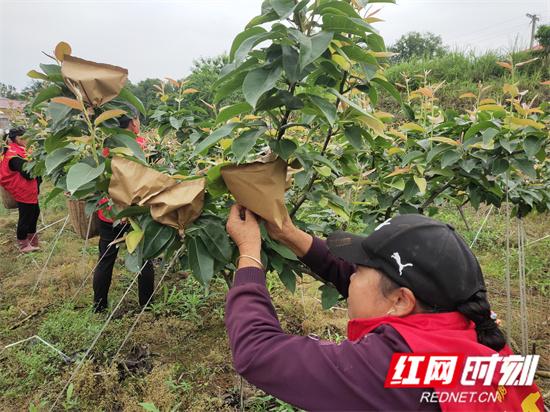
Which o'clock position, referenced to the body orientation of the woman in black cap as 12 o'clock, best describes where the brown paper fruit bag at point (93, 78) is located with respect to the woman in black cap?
The brown paper fruit bag is roughly at 11 o'clock from the woman in black cap.

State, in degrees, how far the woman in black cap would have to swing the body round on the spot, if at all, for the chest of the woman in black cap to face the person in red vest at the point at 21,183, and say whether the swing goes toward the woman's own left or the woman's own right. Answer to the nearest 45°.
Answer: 0° — they already face them

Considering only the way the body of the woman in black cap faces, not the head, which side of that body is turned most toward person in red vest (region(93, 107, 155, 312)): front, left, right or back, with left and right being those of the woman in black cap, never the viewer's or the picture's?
front

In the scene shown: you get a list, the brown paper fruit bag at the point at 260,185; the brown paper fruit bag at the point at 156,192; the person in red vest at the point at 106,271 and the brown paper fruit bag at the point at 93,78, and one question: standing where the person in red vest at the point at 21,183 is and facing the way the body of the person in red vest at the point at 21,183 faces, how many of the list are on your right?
4

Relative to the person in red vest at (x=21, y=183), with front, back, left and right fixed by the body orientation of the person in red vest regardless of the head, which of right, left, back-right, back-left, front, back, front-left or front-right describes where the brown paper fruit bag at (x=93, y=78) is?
right

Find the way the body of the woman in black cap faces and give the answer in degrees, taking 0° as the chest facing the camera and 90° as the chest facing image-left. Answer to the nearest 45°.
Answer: approximately 135°

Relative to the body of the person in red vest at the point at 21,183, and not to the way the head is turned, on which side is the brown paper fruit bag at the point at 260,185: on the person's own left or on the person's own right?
on the person's own right

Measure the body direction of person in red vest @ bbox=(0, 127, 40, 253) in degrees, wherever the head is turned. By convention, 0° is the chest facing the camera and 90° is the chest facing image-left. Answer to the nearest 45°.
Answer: approximately 270°

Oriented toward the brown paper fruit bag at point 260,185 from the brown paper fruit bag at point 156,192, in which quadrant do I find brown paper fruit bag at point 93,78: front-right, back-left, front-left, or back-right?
back-left

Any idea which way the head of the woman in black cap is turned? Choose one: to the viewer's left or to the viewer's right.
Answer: to the viewer's left

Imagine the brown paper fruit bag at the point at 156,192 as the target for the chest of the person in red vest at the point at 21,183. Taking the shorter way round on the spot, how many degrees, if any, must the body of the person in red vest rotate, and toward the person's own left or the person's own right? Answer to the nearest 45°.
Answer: approximately 90° to the person's own right
